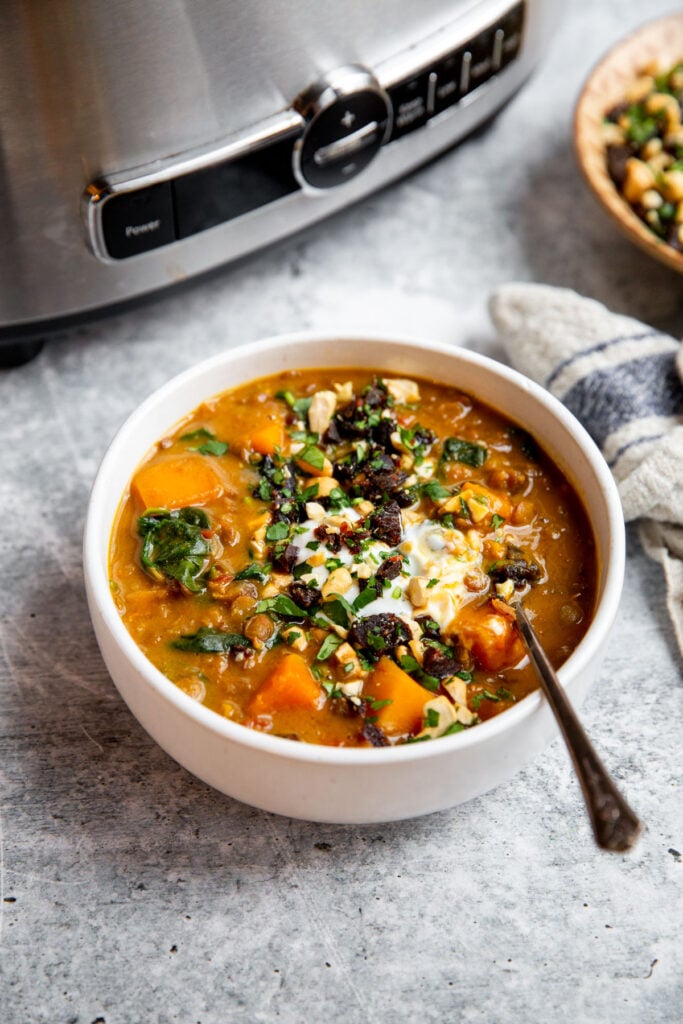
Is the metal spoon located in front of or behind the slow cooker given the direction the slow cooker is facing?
in front

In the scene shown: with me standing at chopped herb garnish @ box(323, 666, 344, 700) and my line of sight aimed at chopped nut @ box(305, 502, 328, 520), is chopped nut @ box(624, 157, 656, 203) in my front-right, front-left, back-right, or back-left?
front-right

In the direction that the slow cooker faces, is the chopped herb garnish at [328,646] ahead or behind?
ahead

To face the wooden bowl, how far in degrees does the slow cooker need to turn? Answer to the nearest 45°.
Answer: approximately 90° to its left

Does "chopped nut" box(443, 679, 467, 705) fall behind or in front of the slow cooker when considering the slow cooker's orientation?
in front

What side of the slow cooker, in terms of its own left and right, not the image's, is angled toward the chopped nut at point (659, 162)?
left

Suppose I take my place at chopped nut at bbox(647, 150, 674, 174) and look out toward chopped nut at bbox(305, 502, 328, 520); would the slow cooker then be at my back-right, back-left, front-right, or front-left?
front-right
